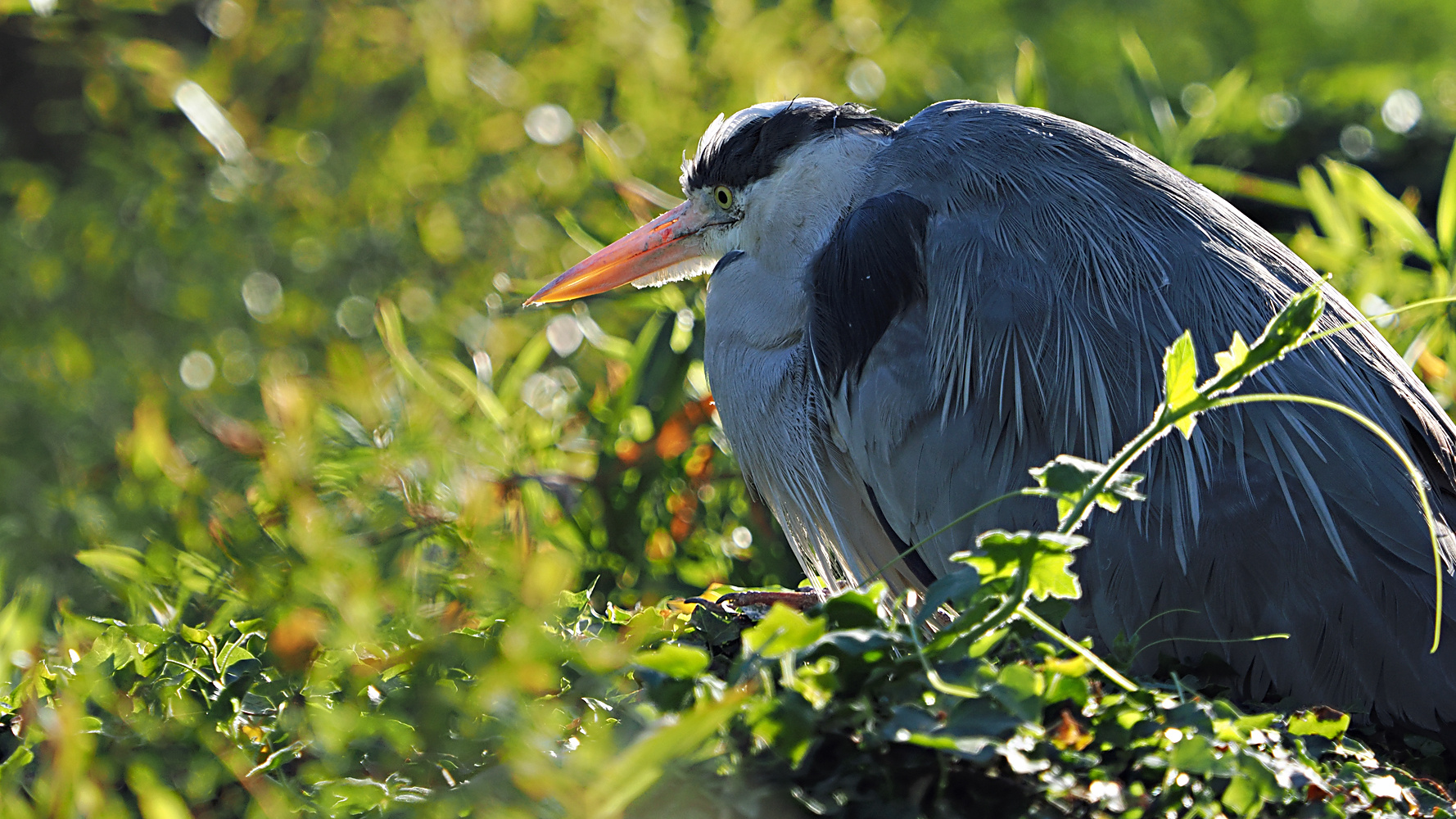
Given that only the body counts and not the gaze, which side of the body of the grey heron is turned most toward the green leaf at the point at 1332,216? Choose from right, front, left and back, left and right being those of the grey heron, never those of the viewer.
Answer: right

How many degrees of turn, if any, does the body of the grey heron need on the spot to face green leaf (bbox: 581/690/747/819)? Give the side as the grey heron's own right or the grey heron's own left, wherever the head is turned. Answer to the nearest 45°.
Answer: approximately 90° to the grey heron's own left

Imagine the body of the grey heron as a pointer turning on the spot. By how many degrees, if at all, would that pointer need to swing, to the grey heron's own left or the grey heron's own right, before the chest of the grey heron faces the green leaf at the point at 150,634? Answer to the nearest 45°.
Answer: approximately 45° to the grey heron's own left

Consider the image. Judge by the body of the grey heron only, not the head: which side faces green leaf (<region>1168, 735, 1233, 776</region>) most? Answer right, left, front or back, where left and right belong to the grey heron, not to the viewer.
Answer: left

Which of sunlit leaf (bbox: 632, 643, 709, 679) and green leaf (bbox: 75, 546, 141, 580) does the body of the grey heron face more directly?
the green leaf

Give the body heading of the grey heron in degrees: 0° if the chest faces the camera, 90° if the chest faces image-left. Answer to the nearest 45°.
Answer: approximately 90°

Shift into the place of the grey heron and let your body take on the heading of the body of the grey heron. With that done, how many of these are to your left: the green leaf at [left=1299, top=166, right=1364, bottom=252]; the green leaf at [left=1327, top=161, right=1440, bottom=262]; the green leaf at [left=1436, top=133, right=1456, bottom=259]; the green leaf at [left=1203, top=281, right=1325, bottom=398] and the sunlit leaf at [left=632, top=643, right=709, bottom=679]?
2

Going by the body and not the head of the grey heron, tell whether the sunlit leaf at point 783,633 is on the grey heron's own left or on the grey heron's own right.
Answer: on the grey heron's own left

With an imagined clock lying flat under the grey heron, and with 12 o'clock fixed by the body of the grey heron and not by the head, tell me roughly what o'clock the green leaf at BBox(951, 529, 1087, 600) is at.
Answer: The green leaf is roughly at 9 o'clock from the grey heron.

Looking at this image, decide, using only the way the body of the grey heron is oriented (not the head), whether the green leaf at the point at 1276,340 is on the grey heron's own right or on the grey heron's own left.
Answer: on the grey heron's own left
